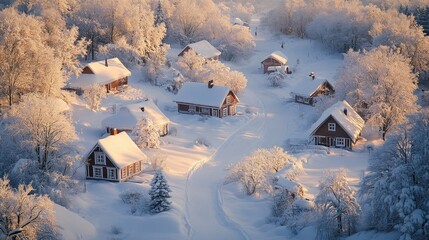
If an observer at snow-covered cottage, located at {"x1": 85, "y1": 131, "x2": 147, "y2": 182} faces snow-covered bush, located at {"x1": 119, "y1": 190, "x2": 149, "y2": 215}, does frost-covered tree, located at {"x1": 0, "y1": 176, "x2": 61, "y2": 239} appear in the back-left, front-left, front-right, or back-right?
front-right

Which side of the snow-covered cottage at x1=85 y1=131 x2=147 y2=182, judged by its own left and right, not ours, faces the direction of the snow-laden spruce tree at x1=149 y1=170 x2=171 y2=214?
left

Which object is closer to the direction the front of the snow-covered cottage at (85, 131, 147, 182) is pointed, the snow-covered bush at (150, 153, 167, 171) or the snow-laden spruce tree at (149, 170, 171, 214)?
the snow-laden spruce tree

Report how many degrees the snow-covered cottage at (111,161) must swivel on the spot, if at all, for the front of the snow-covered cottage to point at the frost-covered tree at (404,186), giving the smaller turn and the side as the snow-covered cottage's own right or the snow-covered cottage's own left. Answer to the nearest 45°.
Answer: approximately 90° to the snow-covered cottage's own left

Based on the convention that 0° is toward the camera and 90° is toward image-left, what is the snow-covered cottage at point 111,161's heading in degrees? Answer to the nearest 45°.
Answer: approximately 45°

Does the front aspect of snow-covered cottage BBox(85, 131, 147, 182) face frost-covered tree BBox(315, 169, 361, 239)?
no

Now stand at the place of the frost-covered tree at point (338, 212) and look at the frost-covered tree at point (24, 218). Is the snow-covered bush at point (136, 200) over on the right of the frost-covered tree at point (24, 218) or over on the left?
right

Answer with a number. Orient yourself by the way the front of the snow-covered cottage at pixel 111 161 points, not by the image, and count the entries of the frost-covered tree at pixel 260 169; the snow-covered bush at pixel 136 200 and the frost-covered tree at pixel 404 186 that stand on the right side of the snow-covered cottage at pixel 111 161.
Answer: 0

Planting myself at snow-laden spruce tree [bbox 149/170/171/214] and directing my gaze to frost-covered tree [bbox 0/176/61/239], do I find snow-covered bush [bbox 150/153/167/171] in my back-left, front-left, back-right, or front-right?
back-right

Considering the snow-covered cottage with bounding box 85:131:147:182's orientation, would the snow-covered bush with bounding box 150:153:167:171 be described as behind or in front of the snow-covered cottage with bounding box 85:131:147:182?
behind

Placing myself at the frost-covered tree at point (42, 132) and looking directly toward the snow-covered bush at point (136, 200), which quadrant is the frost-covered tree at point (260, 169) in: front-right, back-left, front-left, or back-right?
front-left

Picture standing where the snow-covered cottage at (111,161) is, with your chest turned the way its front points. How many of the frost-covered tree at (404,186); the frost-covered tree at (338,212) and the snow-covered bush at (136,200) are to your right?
0

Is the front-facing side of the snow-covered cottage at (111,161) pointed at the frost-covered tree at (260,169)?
no
